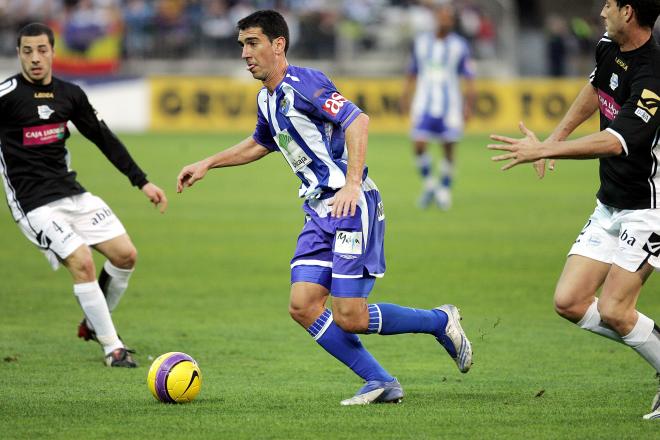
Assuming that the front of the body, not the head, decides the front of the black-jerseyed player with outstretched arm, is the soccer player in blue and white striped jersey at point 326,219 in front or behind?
in front

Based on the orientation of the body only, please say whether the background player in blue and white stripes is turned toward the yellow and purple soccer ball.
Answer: yes

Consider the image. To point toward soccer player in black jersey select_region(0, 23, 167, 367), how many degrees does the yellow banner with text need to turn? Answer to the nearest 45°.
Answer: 0° — it already faces them

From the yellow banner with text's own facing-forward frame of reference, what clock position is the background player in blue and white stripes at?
The background player in blue and white stripes is roughly at 12 o'clock from the yellow banner with text.

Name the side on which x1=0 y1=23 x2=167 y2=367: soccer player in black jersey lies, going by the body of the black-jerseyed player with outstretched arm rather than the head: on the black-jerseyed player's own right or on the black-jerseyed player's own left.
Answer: on the black-jerseyed player's own right

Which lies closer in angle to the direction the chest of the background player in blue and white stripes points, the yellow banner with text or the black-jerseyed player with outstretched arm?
the black-jerseyed player with outstretched arm

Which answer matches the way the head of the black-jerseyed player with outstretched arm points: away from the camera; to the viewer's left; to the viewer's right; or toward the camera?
to the viewer's left

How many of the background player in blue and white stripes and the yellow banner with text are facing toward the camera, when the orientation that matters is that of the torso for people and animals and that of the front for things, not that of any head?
2

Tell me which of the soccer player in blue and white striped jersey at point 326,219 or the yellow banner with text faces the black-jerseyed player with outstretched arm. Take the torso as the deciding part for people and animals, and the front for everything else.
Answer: the yellow banner with text

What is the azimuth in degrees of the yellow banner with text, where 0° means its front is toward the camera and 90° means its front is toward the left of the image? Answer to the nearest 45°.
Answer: approximately 0°
